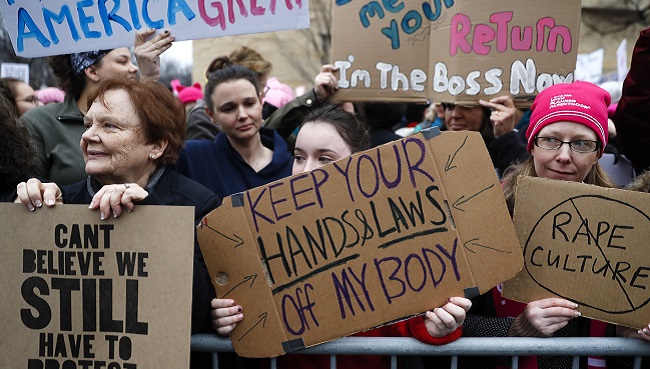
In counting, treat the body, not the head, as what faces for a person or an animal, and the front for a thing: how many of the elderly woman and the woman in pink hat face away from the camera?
0

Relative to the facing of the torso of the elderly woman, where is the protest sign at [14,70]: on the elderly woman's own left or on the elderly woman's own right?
on the elderly woman's own right

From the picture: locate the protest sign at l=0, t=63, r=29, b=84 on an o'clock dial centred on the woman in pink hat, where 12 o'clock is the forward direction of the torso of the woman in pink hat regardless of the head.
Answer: The protest sign is roughly at 4 o'clock from the woman in pink hat.

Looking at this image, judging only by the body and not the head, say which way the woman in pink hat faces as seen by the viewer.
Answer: toward the camera

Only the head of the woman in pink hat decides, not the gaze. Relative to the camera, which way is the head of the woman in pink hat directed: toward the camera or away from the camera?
toward the camera

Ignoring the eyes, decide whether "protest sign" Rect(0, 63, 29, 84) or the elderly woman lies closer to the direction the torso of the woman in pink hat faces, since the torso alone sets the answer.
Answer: the elderly woman

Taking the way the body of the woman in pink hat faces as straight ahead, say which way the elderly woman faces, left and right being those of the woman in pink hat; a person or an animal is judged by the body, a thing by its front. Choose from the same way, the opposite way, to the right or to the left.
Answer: the same way

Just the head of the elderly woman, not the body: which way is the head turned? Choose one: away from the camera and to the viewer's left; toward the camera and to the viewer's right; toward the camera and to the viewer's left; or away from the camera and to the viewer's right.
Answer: toward the camera and to the viewer's left

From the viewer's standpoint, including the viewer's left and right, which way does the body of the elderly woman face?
facing the viewer and to the left of the viewer

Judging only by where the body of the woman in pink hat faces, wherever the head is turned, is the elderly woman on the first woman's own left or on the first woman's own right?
on the first woman's own right
